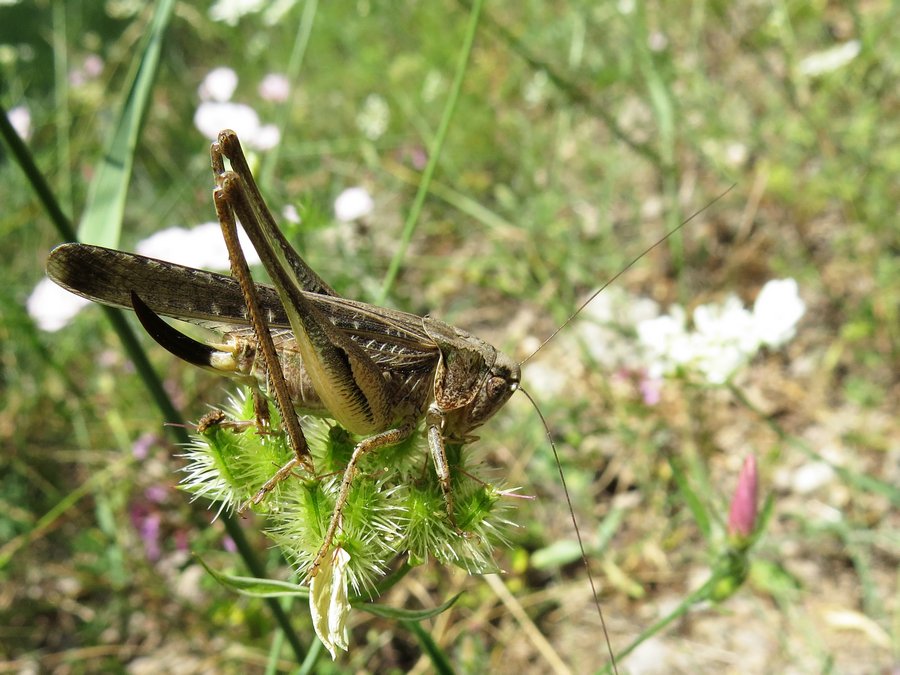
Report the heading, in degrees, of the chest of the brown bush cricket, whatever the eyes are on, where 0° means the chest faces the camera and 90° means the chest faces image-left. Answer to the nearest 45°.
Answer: approximately 270°
